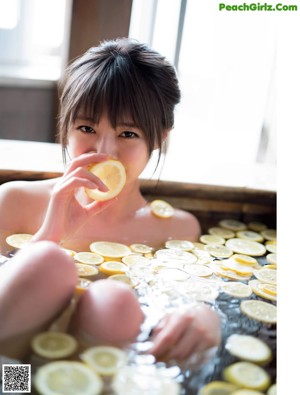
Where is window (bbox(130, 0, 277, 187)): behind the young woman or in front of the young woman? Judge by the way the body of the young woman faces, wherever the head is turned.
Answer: behind

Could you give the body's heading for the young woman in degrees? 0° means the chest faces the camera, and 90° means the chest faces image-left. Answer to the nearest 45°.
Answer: approximately 0°
